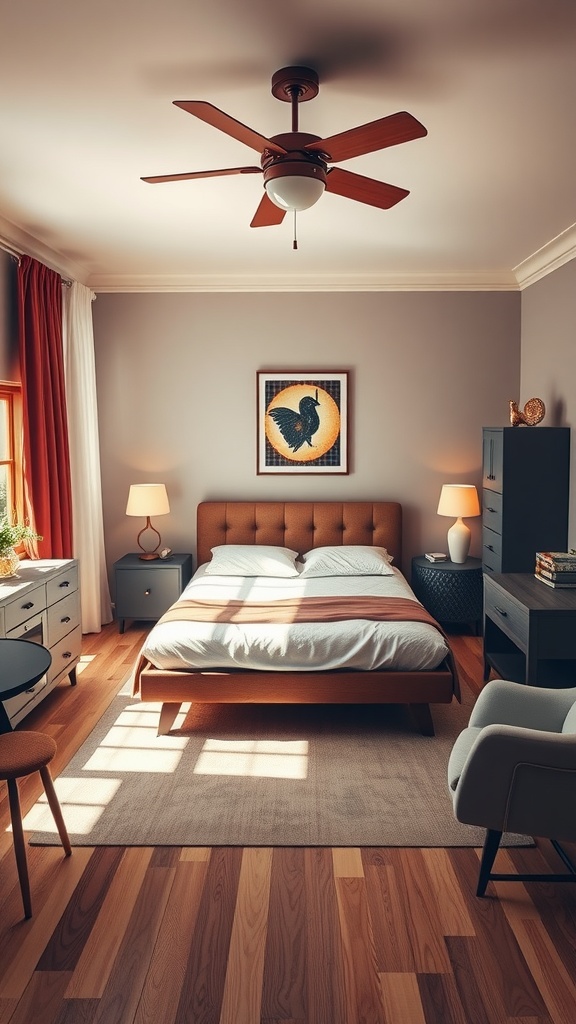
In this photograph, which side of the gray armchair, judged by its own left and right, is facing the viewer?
left

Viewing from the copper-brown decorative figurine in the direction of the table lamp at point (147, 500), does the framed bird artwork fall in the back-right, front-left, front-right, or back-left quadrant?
front-right

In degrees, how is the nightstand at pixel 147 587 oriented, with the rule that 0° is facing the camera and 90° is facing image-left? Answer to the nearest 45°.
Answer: approximately 0°

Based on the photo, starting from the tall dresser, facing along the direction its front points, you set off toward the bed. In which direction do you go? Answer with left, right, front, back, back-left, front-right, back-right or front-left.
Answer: front-left

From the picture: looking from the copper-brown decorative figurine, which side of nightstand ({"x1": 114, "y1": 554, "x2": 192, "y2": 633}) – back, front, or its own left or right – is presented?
left

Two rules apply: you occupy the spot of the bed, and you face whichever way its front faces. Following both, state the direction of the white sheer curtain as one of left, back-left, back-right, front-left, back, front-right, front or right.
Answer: back-right

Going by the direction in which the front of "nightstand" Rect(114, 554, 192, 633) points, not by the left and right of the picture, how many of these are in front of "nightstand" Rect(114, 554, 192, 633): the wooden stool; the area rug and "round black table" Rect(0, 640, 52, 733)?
3

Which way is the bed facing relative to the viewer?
toward the camera

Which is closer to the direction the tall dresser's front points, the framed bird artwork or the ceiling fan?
the framed bird artwork

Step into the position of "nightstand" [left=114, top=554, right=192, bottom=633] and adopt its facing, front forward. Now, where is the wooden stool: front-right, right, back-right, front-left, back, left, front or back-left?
front

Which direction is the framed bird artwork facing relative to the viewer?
toward the camera

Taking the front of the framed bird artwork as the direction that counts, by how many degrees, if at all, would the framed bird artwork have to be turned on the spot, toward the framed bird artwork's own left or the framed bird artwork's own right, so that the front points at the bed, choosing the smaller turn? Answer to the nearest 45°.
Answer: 0° — it already faces it

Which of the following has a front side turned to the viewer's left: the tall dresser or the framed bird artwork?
the tall dresser
